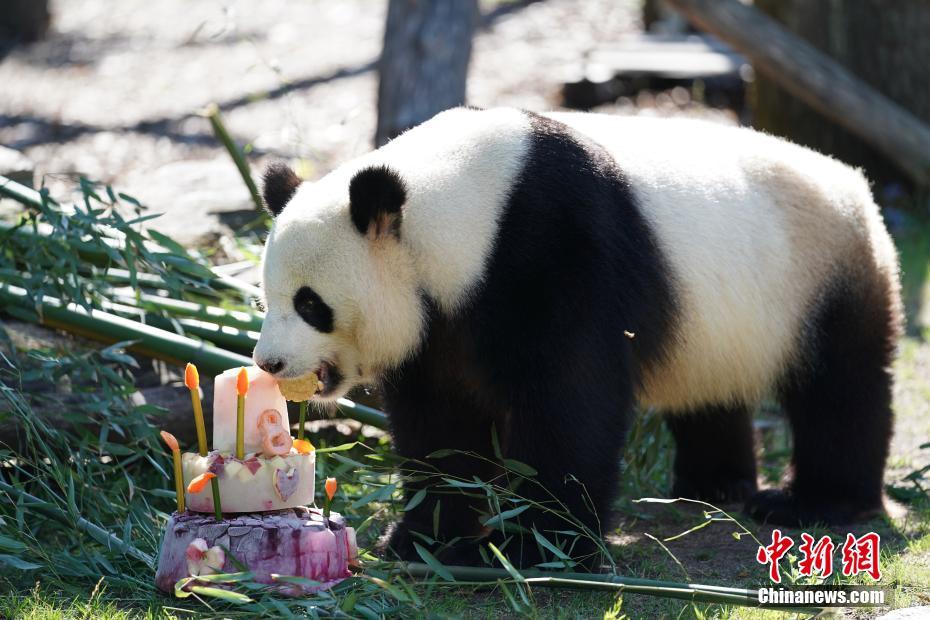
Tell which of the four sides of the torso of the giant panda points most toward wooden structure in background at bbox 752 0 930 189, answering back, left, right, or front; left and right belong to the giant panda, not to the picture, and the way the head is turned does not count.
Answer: right

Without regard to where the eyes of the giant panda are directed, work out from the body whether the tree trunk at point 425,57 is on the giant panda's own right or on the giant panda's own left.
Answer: on the giant panda's own right

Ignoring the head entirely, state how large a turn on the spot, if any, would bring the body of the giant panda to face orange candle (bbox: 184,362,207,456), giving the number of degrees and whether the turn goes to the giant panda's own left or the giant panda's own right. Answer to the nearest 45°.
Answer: approximately 45° to the giant panda's own left

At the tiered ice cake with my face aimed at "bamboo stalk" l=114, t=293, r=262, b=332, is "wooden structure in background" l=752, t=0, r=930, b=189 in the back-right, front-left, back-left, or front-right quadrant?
front-right

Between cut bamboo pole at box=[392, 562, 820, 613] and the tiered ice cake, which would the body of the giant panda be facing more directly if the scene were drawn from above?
the tiered ice cake

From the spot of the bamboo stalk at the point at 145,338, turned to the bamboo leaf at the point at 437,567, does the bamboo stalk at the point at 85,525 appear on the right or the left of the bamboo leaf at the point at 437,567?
right

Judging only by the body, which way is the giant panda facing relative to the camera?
to the viewer's left

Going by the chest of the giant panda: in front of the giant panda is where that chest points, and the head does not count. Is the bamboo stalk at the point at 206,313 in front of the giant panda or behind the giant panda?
in front

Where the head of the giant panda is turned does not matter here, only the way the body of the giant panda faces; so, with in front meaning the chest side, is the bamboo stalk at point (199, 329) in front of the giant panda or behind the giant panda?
in front

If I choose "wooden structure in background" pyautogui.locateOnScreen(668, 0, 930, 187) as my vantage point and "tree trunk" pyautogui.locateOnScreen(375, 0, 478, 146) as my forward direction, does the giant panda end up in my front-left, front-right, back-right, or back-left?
front-left

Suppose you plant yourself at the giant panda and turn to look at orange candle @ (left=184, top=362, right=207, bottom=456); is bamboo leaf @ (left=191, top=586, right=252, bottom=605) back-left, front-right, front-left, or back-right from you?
front-left

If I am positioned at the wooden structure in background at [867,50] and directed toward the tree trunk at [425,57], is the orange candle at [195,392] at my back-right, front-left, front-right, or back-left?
front-left

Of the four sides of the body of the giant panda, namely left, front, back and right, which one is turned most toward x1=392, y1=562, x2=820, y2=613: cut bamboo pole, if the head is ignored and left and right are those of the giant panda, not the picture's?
left

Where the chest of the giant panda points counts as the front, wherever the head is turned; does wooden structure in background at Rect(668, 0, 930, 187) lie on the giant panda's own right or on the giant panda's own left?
on the giant panda's own right

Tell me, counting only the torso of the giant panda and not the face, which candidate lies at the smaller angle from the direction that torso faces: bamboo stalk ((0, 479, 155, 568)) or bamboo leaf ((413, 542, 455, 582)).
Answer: the bamboo stalk
